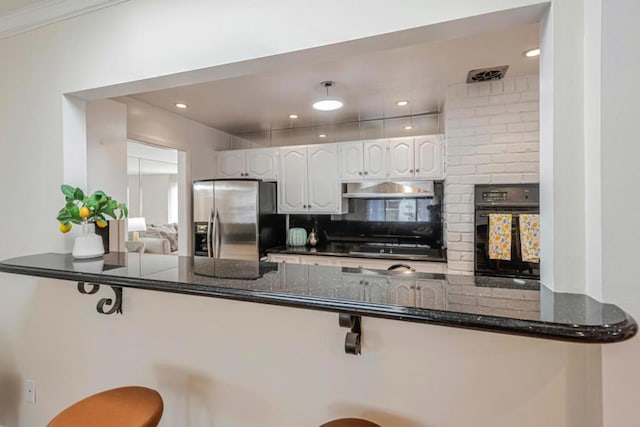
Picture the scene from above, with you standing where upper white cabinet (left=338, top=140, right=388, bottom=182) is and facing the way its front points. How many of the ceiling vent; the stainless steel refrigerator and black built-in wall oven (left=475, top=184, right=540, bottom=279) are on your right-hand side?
1

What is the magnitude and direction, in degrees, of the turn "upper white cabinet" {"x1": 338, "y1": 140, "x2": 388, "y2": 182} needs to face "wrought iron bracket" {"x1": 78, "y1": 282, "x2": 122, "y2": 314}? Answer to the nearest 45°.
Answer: approximately 45° to its right

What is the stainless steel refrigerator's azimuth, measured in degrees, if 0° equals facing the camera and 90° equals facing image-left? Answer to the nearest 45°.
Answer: approximately 45°

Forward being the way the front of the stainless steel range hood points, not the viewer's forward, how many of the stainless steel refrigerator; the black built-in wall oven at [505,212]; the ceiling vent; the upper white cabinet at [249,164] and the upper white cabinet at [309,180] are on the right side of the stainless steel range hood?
3

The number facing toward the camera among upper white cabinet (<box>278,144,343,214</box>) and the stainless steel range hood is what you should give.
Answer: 2

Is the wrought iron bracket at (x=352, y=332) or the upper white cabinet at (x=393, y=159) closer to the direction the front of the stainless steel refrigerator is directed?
the wrought iron bracket

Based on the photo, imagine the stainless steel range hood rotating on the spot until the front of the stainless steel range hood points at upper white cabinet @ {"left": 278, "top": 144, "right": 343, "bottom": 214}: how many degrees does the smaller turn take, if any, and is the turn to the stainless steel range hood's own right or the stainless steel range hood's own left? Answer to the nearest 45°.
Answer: approximately 90° to the stainless steel range hood's own right

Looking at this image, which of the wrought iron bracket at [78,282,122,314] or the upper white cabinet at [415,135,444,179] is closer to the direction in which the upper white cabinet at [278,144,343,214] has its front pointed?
the wrought iron bracket

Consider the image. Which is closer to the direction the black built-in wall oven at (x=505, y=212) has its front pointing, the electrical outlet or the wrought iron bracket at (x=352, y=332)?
the wrought iron bracket

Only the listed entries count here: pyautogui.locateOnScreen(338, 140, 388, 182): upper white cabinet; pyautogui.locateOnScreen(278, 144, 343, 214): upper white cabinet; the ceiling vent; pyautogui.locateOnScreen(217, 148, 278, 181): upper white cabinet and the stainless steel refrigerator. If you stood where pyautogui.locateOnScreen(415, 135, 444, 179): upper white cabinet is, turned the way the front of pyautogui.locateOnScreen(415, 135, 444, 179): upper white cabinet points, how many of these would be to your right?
4

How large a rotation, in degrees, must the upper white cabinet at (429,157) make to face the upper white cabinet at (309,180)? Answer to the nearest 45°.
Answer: approximately 90° to its right

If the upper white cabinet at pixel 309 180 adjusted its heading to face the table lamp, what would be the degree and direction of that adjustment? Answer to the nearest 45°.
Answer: approximately 135° to its right
